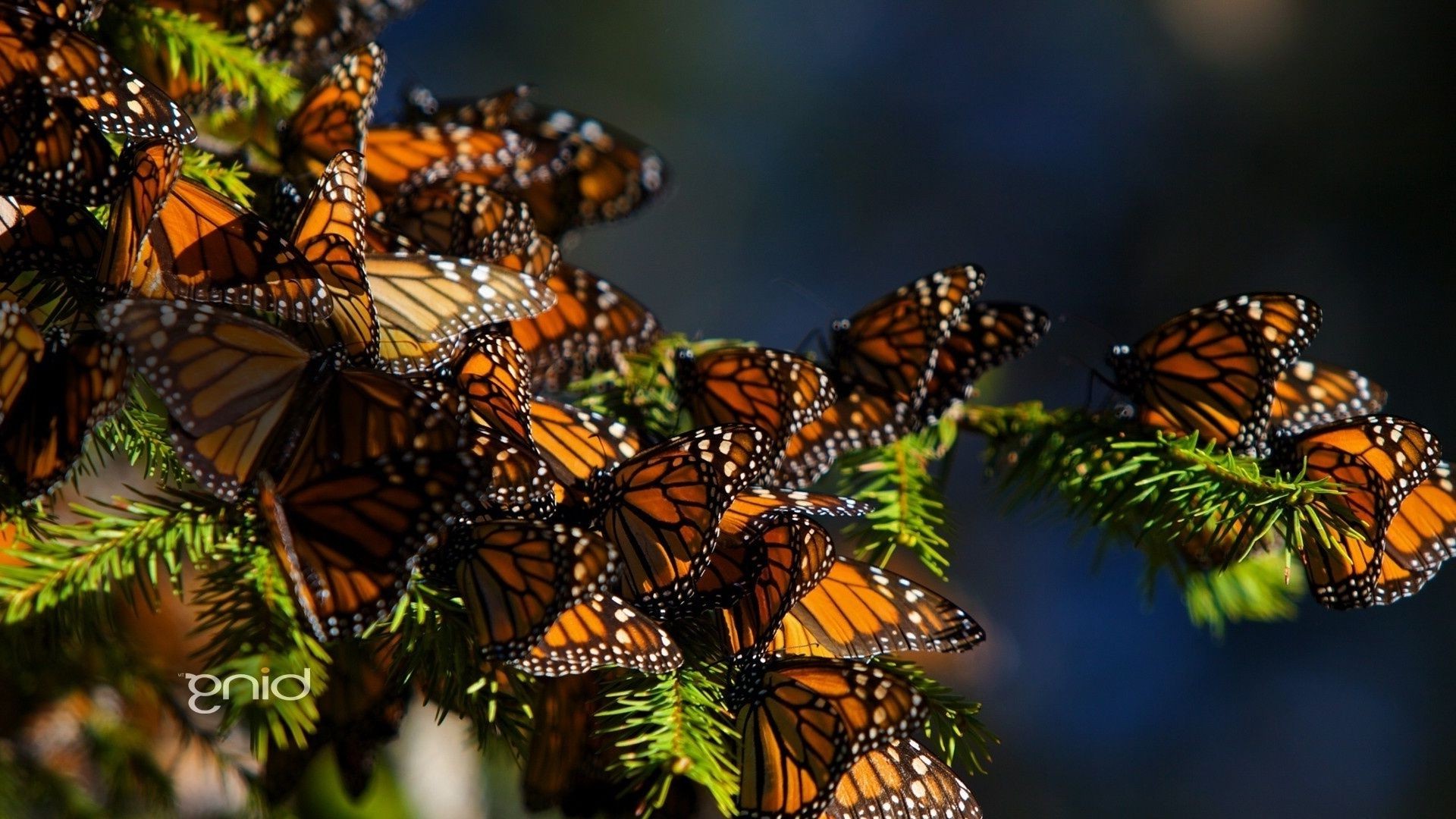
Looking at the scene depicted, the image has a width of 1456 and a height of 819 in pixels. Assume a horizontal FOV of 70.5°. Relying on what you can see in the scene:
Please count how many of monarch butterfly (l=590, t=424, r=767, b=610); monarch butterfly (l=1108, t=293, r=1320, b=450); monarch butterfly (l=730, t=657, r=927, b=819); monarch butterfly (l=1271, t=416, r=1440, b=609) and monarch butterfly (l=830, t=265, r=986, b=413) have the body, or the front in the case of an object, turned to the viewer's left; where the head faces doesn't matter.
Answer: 5

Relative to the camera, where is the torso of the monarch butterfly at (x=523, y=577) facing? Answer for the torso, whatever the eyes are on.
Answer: to the viewer's left

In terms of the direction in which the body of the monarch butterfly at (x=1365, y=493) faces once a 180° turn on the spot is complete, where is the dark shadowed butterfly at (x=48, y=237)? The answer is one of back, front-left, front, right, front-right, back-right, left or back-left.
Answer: back-right

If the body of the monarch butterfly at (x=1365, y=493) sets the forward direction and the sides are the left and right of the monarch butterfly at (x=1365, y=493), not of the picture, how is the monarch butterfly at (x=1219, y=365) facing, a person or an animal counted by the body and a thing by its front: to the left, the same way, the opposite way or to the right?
the same way

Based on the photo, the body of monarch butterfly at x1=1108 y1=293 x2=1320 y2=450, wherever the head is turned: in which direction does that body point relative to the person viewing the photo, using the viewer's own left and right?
facing to the left of the viewer

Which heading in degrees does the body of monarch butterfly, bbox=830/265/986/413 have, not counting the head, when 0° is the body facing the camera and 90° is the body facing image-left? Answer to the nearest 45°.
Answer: approximately 90°

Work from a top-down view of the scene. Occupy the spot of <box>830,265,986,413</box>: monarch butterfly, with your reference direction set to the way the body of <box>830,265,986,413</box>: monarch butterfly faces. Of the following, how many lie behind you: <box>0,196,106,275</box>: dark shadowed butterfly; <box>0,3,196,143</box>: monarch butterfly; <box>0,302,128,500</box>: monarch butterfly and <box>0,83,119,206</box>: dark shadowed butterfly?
0

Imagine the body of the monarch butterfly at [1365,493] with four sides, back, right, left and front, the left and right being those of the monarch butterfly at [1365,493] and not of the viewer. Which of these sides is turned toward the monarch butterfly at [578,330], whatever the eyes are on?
front

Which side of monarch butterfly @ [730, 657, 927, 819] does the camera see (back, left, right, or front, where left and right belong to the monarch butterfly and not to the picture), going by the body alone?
left

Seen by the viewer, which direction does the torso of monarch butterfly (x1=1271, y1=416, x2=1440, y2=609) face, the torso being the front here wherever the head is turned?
to the viewer's left
